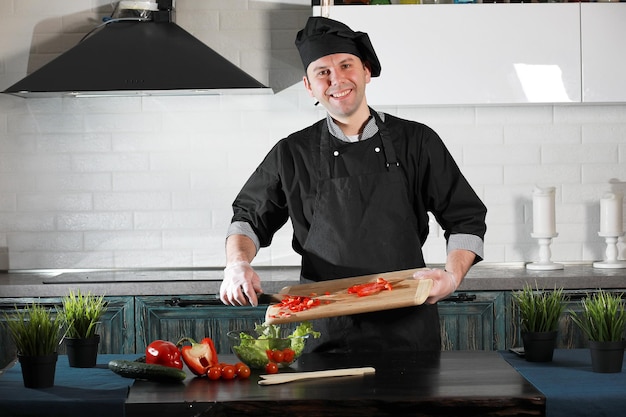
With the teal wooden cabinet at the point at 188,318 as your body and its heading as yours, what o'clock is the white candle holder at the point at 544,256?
The white candle holder is roughly at 9 o'clock from the teal wooden cabinet.

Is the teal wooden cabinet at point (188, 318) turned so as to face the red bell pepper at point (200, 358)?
yes

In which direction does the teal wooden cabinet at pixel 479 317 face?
toward the camera

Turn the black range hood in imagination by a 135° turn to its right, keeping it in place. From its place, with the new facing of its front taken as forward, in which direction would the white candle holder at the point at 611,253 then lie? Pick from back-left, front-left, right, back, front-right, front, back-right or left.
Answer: back-right

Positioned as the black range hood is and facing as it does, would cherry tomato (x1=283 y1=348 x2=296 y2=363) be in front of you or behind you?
in front

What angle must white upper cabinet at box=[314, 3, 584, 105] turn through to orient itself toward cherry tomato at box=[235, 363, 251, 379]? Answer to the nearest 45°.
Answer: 0° — it already faces it

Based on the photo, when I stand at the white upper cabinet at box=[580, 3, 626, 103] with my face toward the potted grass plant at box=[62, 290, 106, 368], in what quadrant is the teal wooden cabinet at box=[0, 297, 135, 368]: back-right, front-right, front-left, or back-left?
front-right

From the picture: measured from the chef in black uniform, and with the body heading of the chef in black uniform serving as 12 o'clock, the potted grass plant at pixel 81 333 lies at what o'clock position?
The potted grass plant is roughly at 2 o'clock from the chef in black uniform.

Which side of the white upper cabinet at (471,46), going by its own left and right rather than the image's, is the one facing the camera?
front

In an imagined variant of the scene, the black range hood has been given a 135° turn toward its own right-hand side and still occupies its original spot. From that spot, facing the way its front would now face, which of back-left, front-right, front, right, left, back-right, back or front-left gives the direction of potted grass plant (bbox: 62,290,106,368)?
back-left

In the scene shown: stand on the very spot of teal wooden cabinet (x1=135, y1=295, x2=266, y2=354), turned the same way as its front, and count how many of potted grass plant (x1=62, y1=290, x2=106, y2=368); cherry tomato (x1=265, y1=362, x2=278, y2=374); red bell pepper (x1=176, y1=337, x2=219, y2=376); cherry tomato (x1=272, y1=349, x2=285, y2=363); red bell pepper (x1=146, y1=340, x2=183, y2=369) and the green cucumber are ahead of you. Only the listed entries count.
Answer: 6

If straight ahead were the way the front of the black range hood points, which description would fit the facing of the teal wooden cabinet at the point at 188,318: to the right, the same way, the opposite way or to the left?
the same way

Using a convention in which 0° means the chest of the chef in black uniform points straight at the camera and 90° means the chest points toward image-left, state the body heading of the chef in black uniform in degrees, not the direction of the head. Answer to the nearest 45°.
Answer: approximately 0°

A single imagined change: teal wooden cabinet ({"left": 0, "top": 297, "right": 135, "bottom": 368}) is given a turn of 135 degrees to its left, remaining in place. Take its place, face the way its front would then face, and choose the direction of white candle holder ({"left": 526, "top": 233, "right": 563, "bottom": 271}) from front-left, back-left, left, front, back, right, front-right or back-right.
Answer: front-right

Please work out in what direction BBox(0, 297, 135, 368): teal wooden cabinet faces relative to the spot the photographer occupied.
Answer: facing the viewer

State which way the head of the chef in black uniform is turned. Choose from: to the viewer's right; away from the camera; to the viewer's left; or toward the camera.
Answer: toward the camera

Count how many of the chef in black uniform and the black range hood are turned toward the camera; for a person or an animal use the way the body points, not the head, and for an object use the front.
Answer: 2

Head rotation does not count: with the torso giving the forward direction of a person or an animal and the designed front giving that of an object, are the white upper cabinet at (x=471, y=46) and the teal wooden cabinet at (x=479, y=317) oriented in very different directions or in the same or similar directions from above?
same or similar directions

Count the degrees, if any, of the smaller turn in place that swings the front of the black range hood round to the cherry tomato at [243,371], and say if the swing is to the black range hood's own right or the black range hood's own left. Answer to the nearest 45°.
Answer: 0° — it already faces it

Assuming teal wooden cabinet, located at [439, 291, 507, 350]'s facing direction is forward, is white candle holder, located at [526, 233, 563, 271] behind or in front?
behind
